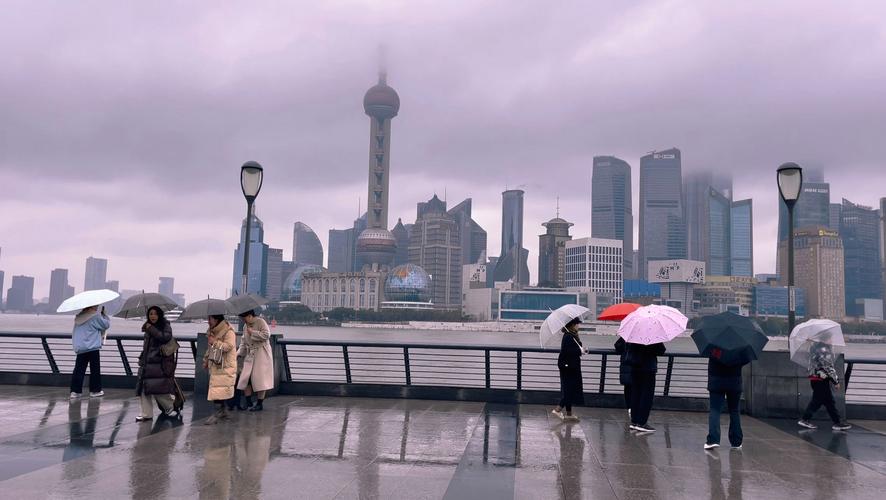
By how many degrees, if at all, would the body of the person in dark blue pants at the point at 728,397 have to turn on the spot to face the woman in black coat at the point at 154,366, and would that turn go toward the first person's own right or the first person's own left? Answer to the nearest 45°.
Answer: approximately 90° to the first person's own left

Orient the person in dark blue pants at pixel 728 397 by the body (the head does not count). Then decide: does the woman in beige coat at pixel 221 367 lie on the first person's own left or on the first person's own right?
on the first person's own left

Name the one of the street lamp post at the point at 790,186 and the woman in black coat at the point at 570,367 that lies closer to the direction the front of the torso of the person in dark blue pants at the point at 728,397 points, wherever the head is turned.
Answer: the street lamp post

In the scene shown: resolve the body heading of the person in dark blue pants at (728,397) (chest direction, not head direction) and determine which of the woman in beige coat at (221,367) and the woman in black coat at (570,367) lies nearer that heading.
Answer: the woman in black coat

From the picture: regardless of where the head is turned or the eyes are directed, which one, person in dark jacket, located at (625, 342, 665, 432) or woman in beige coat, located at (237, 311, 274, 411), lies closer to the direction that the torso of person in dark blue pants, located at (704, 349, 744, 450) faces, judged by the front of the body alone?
the person in dark jacket

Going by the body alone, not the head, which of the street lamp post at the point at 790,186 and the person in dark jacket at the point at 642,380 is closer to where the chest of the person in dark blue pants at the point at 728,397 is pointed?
the street lamp post

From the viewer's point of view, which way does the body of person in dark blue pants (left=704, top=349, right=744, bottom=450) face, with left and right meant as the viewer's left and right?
facing away from the viewer

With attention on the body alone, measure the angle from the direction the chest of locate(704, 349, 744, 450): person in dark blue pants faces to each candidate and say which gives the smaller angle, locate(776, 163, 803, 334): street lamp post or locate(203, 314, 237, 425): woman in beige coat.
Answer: the street lamp post
